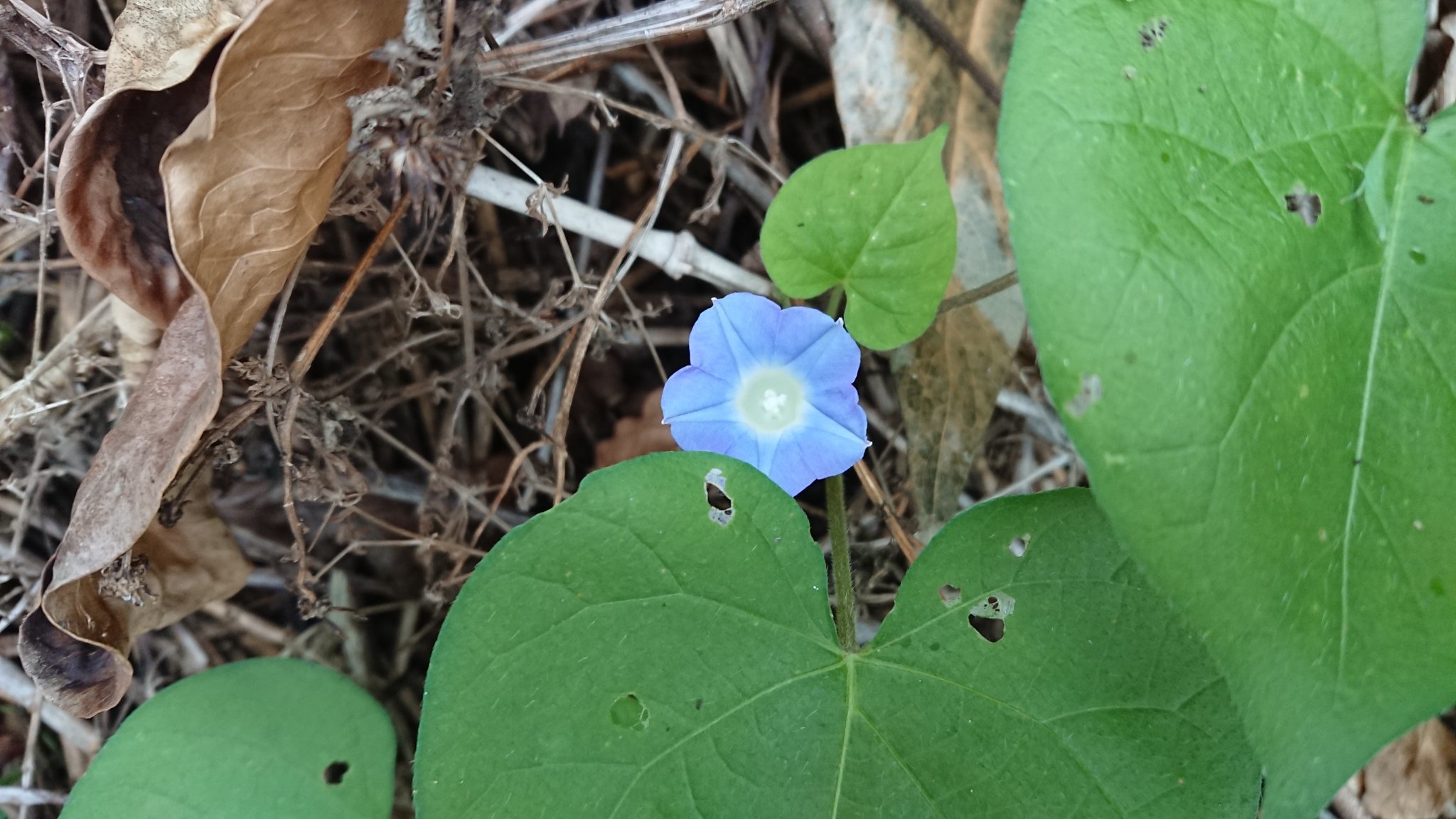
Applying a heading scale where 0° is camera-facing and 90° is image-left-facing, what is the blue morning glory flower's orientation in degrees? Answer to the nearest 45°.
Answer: approximately 0°

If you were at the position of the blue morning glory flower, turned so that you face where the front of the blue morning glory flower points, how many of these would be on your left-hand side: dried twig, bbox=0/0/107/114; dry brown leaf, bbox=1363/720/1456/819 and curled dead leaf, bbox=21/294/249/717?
1

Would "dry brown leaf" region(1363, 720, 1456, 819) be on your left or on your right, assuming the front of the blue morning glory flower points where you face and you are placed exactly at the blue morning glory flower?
on your left

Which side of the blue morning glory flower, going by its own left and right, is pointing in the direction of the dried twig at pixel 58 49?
right

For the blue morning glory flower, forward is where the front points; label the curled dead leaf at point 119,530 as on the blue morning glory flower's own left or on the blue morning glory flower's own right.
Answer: on the blue morning glory flower's own right
